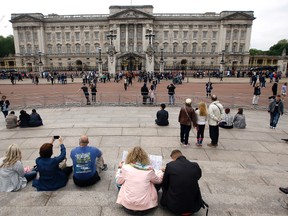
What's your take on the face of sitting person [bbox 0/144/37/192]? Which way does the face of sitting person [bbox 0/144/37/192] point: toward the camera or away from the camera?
away from the camera

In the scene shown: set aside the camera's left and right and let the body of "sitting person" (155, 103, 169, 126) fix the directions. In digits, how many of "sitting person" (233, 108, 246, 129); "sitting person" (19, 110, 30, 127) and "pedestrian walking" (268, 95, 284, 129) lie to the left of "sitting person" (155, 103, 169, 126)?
1

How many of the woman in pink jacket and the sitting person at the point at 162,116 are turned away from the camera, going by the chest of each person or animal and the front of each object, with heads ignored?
2

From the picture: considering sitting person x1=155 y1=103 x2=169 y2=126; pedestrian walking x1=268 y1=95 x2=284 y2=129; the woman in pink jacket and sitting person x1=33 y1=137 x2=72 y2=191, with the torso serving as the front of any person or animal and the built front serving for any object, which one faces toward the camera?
the pedestrian walking

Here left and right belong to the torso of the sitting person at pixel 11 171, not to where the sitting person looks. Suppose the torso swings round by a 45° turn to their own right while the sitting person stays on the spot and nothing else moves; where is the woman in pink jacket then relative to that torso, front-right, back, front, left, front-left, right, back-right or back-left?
front-right

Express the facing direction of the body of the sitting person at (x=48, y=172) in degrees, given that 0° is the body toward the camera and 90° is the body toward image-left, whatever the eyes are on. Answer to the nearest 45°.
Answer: approximately 225°

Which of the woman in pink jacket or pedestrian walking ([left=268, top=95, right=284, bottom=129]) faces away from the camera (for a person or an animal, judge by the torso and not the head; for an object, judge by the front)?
the woman in pink jacket

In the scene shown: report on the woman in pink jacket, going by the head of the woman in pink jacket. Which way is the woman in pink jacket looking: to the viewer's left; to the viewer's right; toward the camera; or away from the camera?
away from the camera

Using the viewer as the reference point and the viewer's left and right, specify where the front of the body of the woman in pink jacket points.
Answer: facing away from the viewer

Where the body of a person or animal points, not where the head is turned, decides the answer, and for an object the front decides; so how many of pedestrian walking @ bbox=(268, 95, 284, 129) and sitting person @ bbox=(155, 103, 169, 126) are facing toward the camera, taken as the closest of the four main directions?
1

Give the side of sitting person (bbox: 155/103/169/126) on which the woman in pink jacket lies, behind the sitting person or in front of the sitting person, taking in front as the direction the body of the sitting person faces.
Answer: behind

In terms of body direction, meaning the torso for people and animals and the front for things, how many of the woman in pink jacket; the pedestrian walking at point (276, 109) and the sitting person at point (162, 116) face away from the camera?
2

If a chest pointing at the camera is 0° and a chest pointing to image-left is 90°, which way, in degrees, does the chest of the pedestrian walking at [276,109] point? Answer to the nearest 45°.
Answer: approximately 0°

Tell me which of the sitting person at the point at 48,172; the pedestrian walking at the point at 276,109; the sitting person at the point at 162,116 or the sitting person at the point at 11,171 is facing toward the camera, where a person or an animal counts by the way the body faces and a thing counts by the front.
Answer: the pedestrian walking

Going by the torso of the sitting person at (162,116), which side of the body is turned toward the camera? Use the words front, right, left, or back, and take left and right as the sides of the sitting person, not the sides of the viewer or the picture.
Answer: back
